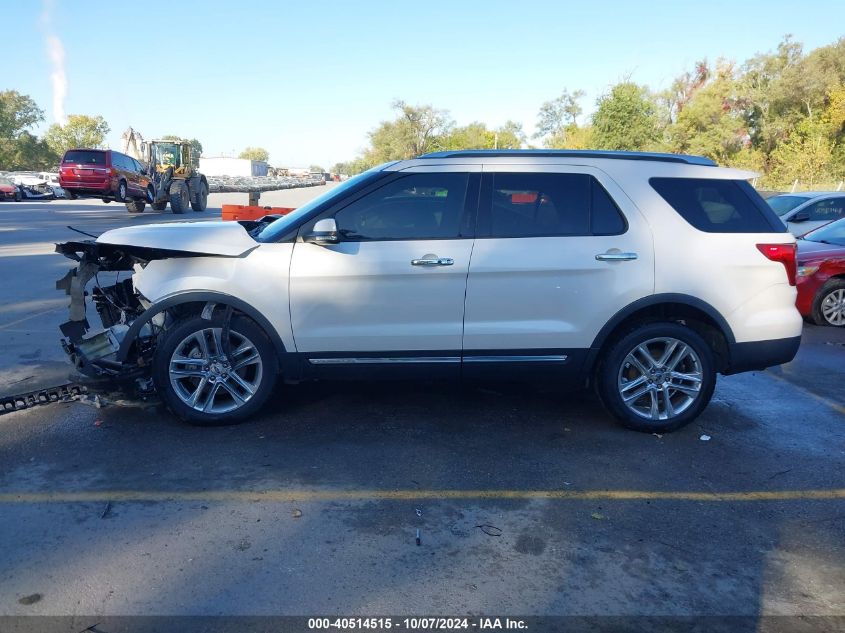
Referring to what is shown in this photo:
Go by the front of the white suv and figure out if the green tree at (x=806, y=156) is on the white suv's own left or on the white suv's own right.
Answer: on the white suv's own right

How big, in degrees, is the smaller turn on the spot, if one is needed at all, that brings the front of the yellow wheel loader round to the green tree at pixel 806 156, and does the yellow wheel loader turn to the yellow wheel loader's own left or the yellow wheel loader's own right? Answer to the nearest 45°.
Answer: approximately 135° to the yellow wheel loader's own left

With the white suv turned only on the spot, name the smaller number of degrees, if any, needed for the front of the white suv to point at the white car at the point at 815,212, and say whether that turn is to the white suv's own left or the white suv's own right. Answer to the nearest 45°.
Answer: approximately 135° to the white suv's own right

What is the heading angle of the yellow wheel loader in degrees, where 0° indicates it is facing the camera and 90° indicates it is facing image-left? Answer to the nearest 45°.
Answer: approximately 45°

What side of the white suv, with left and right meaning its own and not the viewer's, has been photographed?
left

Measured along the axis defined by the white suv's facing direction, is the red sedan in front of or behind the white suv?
behind

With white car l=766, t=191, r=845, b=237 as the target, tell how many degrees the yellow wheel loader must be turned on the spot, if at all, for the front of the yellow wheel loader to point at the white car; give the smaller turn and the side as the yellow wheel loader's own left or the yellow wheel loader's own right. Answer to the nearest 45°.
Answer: approximately 90° to the yellow wheel loader's own left
